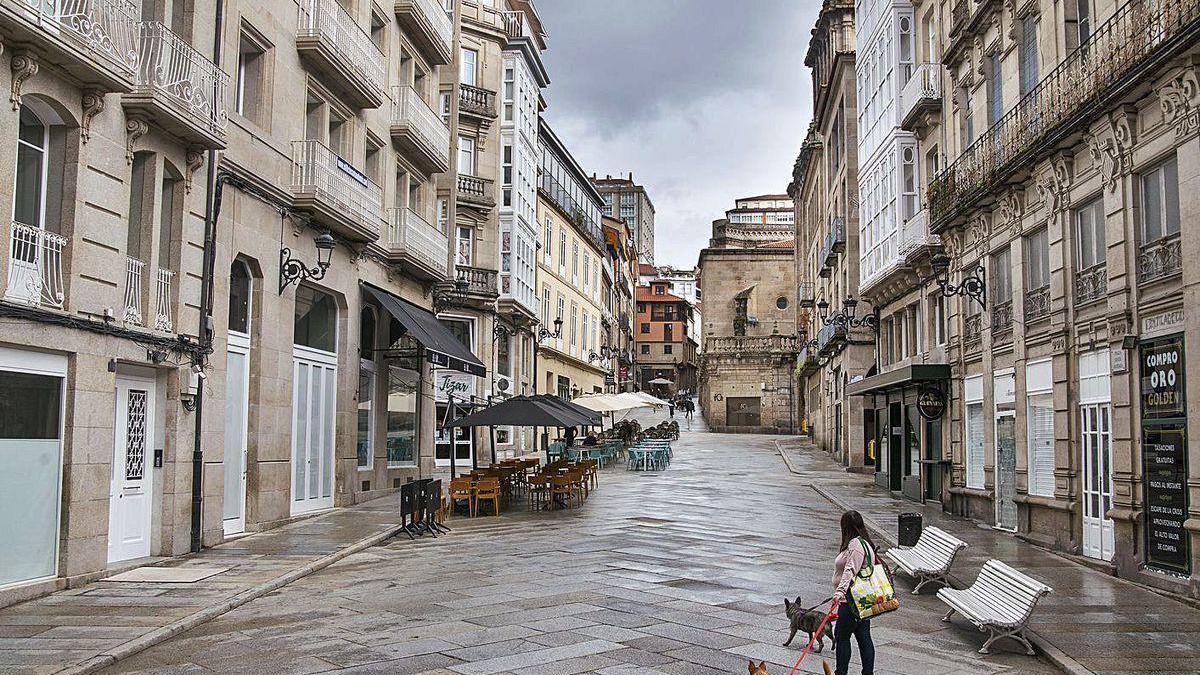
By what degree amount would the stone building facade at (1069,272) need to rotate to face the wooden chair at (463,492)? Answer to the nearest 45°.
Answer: approximately 45° to its right

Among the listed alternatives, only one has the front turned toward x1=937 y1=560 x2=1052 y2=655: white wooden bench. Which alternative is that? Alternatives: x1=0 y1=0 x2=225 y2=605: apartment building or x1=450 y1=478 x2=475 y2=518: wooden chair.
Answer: the apartment building

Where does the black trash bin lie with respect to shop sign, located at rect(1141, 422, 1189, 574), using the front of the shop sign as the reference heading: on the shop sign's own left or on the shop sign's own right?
on the shop sign's own right

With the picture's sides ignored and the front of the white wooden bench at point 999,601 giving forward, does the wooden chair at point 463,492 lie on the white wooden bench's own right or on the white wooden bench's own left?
on the white wooden bench's own right

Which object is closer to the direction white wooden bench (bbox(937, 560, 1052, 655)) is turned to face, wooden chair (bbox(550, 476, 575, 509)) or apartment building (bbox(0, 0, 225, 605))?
the apartment building

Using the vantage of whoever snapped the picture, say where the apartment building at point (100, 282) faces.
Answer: facing the viewer and to the right of the viewer

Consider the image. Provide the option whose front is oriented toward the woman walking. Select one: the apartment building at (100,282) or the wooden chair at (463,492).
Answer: the apartment building

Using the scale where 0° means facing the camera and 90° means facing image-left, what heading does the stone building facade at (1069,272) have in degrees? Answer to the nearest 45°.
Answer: approximately 45°

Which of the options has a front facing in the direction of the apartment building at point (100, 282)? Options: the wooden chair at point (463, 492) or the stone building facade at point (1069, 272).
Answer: the stone building facade

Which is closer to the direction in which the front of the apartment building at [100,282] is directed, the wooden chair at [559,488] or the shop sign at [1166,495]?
the shop sign

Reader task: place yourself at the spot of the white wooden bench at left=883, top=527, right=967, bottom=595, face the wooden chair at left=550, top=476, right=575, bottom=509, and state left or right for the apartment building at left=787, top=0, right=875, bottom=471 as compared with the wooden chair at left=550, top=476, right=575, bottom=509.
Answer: right

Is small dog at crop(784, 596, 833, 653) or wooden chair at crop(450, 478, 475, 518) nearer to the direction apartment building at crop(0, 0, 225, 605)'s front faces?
the small dog

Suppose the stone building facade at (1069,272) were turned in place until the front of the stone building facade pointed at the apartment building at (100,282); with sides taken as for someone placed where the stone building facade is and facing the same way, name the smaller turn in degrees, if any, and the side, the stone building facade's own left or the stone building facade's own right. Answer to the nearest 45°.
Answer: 0° — it already faces it
